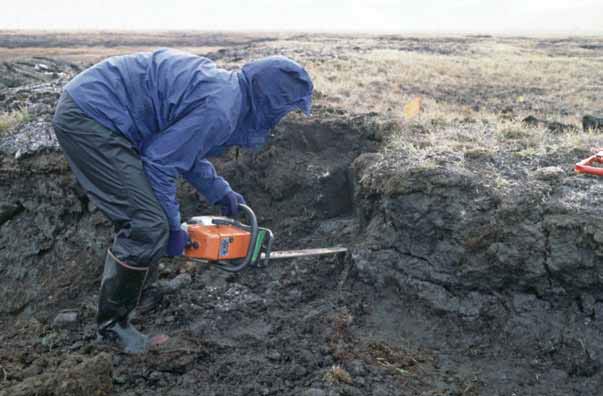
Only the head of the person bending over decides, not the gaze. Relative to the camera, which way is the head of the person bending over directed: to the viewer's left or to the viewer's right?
to the viewer's right

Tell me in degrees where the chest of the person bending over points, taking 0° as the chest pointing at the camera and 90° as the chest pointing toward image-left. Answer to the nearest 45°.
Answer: approximately 270°
